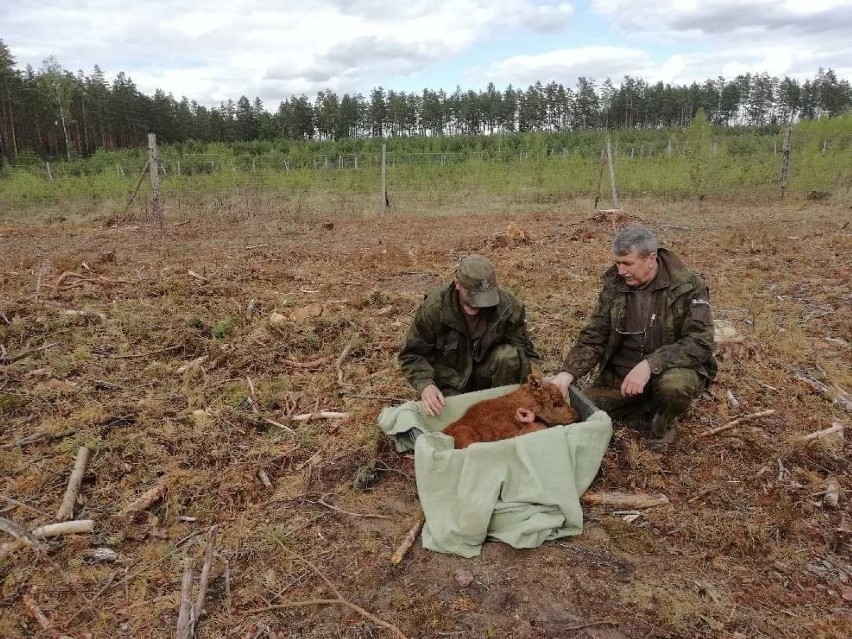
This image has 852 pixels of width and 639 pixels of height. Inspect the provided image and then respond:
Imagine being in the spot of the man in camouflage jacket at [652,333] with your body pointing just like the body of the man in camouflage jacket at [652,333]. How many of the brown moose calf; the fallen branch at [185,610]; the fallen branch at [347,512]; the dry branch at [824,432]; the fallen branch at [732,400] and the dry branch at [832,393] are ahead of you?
3

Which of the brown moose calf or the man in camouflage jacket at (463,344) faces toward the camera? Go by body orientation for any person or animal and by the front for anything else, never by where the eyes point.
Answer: the man in camouflage jacket

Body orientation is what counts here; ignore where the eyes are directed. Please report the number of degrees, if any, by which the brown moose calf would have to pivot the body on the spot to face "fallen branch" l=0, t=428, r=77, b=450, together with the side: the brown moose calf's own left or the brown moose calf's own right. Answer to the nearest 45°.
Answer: approximately 180°

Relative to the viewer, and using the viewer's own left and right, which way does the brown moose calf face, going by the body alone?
facing to the right of the viewer

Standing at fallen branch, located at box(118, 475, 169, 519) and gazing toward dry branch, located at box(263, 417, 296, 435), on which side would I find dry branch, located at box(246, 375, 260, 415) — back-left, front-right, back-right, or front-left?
front-left

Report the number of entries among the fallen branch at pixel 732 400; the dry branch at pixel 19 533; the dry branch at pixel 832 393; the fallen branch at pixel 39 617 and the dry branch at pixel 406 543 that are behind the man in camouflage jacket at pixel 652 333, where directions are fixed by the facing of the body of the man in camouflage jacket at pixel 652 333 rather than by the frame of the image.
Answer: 2

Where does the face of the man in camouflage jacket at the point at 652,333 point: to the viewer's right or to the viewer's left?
to the viewer's left

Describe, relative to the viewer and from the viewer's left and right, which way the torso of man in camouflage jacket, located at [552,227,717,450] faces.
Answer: facing the viewer and to the left of the viewer

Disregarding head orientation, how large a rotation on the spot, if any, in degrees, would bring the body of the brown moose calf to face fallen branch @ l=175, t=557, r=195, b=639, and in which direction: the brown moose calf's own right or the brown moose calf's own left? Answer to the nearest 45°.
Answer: approximately 135° to the brown moose calf's own right

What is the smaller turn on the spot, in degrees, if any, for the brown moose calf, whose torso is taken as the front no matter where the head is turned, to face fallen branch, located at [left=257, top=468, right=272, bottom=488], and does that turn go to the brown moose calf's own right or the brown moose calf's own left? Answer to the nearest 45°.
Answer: approximately 180°

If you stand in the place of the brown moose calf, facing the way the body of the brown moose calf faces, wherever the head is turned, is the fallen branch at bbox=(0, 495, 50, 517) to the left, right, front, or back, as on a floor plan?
back

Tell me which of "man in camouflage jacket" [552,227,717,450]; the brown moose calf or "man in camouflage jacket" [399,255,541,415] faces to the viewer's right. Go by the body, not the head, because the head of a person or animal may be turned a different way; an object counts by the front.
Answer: the brown moose calf

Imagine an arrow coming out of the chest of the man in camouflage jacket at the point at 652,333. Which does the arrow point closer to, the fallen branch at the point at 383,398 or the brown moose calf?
the brown moose calf

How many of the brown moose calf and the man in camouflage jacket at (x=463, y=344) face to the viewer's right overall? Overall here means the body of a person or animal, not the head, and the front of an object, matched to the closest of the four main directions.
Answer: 1

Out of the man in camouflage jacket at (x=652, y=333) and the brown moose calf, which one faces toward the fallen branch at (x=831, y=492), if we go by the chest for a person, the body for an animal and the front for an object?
the brown moose calf

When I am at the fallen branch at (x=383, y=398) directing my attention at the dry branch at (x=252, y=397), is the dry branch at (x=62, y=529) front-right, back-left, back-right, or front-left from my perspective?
front-left

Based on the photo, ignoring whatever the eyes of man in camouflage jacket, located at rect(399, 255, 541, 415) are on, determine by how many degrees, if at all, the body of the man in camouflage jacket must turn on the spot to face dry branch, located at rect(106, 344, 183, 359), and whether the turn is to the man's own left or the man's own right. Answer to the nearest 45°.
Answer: approximately 135° to the man's own right

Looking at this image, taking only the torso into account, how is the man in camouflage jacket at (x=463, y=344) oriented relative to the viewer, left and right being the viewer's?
facing the viewer

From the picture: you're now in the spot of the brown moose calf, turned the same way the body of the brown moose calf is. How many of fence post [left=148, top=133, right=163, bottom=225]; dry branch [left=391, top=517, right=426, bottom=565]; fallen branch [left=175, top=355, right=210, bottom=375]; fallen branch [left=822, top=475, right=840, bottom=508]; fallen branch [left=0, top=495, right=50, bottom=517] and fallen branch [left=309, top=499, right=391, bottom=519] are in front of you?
1

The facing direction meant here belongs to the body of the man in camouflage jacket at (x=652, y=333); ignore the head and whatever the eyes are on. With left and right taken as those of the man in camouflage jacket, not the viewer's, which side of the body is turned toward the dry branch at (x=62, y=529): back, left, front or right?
front
